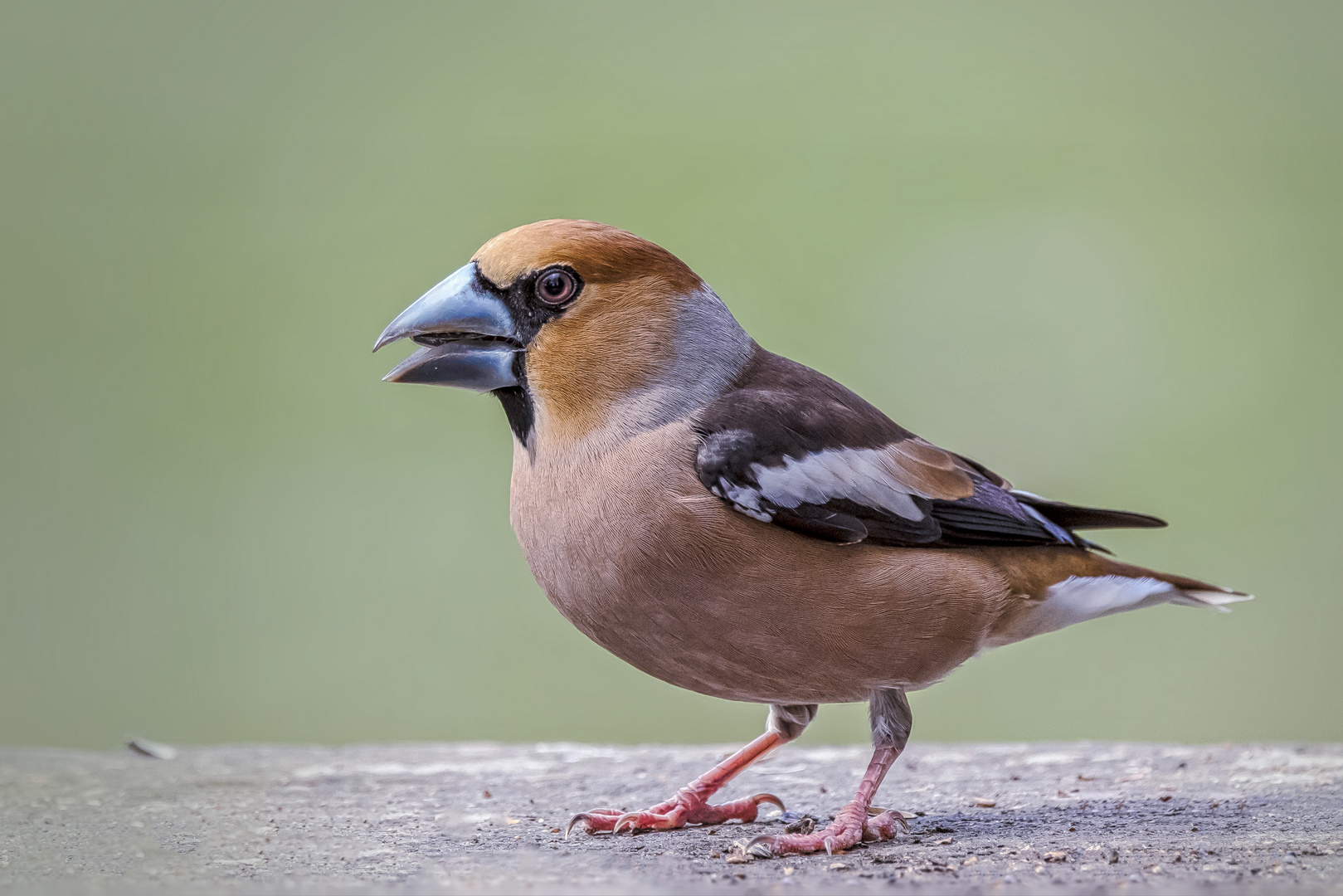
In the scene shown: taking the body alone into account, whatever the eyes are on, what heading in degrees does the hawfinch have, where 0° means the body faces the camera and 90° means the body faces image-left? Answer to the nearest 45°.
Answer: approximately 90°
